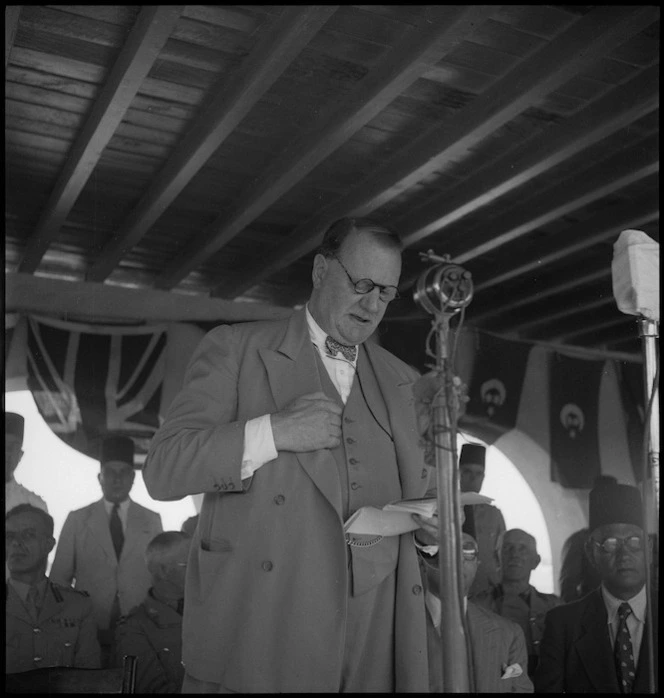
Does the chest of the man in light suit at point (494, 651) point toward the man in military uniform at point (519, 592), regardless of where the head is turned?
no

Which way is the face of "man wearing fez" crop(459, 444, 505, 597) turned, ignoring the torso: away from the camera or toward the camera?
toward the camera

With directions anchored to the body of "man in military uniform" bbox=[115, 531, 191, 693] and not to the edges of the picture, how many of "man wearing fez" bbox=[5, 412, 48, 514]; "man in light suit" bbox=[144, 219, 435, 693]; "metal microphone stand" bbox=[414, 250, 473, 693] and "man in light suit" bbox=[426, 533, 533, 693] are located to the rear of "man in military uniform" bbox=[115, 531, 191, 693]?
1

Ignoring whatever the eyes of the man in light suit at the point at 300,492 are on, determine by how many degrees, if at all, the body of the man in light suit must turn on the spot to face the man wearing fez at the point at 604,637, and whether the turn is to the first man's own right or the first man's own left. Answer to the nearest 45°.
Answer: approximately 90° to the first man's own left

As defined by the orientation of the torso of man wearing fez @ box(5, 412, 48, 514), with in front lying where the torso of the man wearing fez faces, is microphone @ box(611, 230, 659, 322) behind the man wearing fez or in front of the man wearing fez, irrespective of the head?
in front

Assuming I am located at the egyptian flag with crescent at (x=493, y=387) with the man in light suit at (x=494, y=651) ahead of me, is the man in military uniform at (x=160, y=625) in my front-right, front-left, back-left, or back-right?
front-right

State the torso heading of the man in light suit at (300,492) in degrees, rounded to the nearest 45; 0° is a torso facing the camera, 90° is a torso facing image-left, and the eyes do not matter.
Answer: approximately 315°

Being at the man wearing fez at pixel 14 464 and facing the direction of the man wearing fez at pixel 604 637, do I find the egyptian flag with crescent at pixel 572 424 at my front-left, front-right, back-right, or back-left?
front-left

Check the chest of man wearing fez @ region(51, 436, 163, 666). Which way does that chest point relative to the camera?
toward the camera

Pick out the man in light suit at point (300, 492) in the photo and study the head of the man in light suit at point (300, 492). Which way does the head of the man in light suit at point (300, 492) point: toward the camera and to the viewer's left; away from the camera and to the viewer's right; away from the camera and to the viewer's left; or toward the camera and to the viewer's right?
toward the camera and to the viewer's right

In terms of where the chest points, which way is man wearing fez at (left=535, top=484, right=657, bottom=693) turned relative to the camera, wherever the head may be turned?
toward the camera

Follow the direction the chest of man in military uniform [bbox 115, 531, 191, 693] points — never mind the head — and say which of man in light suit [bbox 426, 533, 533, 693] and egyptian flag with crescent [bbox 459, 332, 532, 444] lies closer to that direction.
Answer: the man in light suit

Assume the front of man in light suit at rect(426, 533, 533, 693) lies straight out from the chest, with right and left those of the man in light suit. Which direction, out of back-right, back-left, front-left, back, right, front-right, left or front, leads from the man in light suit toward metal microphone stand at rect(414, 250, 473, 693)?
front

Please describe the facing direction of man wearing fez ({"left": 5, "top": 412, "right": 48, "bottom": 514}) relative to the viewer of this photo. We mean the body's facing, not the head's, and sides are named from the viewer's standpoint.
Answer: facing the viewer

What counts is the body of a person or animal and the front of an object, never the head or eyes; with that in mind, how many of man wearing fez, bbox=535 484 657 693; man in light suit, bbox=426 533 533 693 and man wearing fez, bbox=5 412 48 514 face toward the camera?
3
